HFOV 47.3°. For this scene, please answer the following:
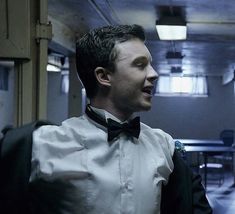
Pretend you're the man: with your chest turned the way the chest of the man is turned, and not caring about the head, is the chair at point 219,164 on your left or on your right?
on your left

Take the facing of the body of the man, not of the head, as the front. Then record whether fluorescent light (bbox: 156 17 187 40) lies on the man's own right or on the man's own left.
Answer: on the man's own left

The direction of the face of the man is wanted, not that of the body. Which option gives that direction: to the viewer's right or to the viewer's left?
to the viewer's right

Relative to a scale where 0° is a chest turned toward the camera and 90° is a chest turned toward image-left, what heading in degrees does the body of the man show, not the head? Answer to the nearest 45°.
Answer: approximately 315°

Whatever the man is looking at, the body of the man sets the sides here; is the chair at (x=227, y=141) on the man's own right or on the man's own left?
on the man's own left
